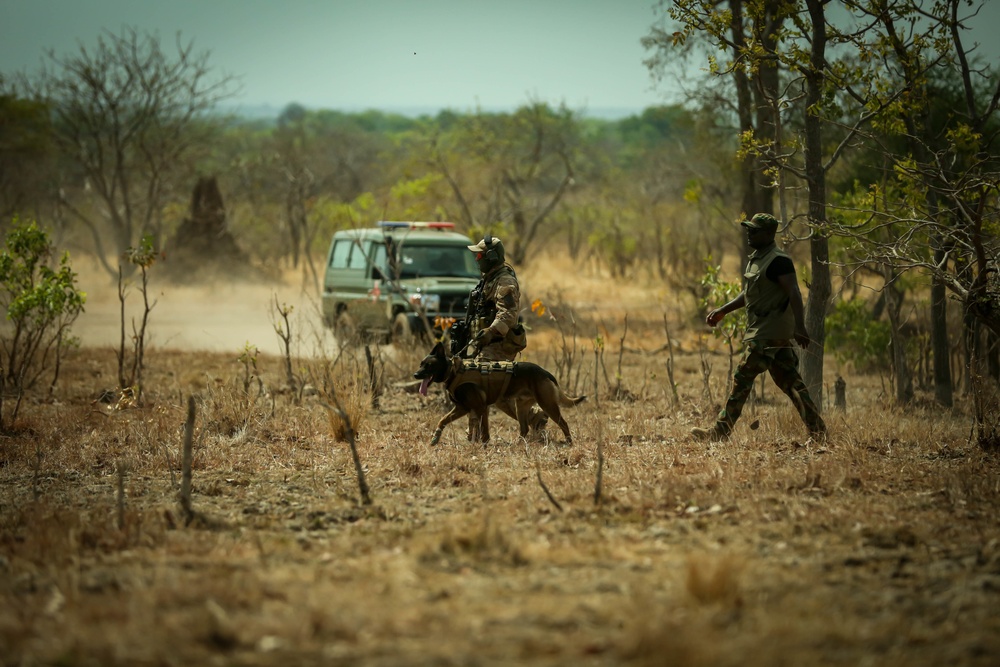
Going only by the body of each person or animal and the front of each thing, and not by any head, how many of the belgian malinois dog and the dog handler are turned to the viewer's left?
2

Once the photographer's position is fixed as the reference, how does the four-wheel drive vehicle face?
facing the viewer and to the right of the viewer

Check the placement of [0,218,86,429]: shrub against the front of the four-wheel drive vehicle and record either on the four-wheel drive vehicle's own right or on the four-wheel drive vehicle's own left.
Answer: on the four-wheel drive vehicle's own right

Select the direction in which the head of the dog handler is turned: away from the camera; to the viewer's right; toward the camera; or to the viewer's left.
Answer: to the viewer's left

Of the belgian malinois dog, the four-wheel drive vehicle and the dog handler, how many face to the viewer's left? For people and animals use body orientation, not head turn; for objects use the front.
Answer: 2

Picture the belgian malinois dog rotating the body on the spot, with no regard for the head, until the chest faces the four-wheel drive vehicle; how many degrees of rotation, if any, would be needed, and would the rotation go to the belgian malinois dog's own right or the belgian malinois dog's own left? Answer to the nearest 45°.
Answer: approximately 90° to the belgian malinois dog's own right

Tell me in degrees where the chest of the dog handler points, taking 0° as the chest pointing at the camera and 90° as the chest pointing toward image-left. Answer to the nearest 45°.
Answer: approximately 90°

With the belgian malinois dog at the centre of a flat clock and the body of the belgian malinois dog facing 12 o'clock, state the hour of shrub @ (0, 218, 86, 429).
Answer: The shrub is roughly at 1 o'clock from the belgian malinois dog.

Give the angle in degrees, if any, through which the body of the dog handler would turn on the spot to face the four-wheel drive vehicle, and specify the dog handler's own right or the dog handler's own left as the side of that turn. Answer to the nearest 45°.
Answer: approximately 90° to the dog handler's own right

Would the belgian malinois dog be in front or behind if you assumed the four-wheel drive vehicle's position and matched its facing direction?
in front

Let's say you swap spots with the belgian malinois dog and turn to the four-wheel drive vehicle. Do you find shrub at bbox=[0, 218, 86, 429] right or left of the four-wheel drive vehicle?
left

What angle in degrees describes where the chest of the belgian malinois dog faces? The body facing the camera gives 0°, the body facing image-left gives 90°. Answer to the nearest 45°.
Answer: approximately 90°

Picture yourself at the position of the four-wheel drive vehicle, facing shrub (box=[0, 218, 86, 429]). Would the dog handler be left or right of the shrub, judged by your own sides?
left
